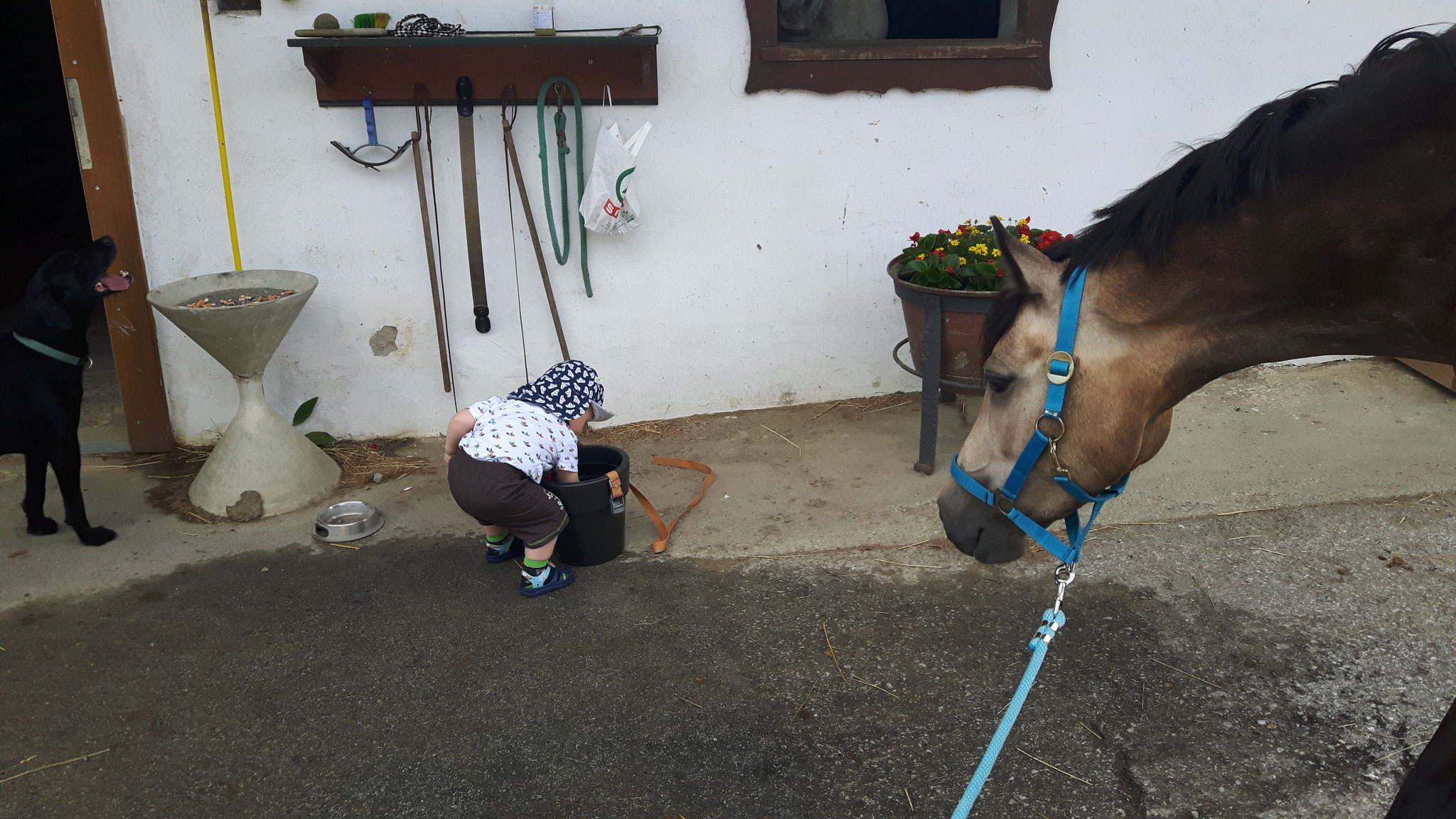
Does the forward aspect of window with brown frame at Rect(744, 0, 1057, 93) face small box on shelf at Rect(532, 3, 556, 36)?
no

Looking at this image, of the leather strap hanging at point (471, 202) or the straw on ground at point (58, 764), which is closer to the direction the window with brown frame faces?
the straw on ground

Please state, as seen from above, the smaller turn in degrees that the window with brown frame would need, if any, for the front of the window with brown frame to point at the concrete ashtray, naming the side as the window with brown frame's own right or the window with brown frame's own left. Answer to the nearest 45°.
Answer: approximately 45° to the window with brown frame's own right

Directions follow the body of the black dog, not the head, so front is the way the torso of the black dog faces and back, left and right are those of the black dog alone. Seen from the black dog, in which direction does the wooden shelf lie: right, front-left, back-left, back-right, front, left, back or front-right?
front

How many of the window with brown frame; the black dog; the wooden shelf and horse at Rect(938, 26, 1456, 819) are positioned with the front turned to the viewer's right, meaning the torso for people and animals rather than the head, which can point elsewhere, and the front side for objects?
1

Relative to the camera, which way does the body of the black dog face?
to the viewer's right

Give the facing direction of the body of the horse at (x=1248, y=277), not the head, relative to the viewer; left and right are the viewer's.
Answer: facing to the left of the viewer

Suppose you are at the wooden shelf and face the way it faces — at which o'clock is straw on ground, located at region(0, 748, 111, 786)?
The straw on ground is roughly at 1 o'clock from the wooden shelf.

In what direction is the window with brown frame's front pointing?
toward the camera

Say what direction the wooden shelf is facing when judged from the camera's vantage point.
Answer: facing the viewer

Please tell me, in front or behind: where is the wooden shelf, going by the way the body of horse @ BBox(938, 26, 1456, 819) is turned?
in front

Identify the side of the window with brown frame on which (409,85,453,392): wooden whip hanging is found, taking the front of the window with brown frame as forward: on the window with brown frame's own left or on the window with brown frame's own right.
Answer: on the window with brown frame's own right

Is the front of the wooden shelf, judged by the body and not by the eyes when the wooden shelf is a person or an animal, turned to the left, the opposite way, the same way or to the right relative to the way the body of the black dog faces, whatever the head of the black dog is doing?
to the right
